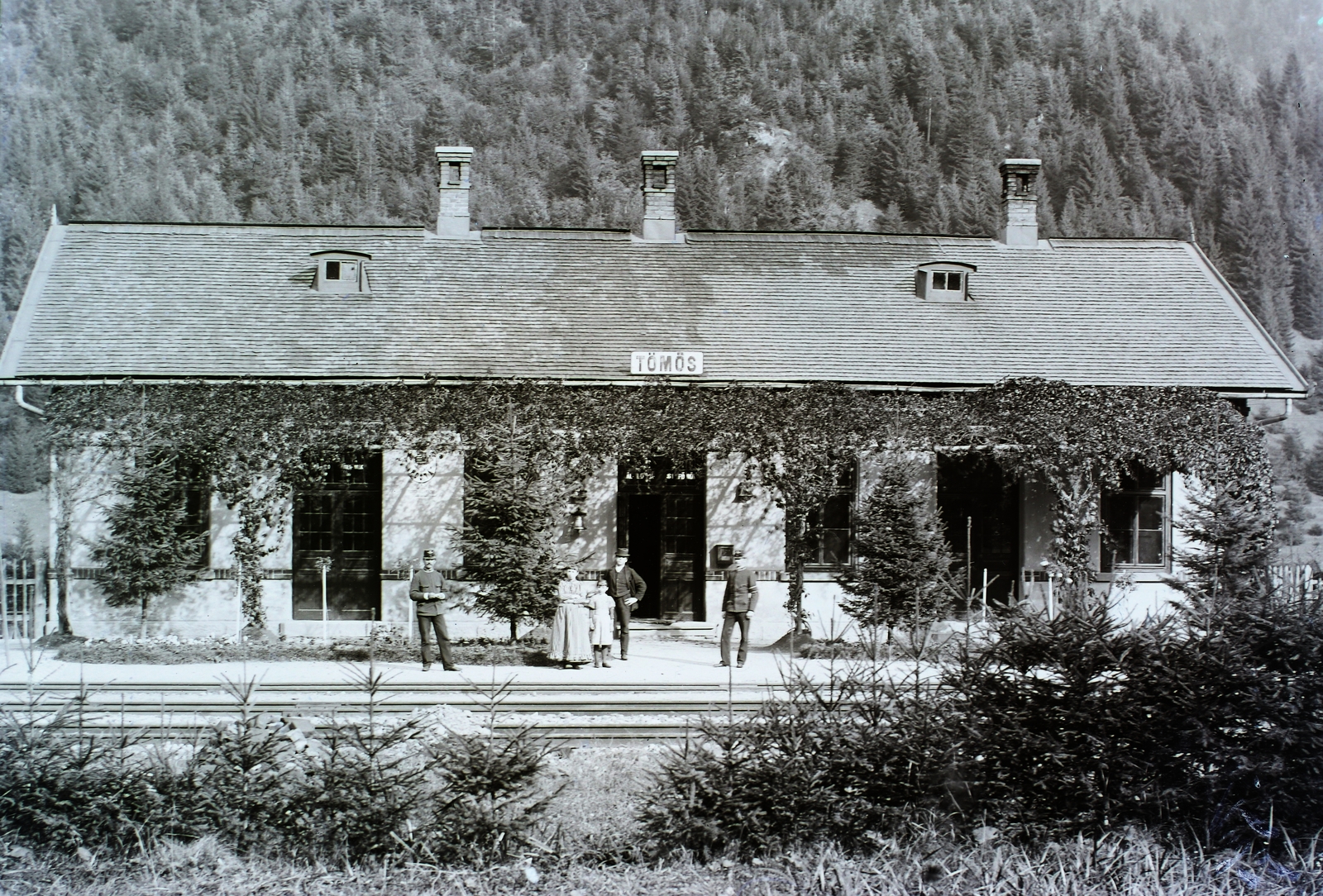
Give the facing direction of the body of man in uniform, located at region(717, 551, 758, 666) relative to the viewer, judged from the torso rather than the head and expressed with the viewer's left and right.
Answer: facing the viewer and to the left of the viewer

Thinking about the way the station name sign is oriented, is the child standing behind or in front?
in front

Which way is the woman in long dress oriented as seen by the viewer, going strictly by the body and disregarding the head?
toward the camera

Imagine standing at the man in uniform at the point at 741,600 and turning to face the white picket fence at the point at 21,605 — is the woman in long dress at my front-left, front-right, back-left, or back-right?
front-left

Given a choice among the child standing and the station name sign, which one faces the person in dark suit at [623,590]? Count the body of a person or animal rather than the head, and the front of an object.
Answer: the station name sign

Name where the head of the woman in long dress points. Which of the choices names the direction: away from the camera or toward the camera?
toward the camera

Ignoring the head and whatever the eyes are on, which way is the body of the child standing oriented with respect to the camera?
toward the camera

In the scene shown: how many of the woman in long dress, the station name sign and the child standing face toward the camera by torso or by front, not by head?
3

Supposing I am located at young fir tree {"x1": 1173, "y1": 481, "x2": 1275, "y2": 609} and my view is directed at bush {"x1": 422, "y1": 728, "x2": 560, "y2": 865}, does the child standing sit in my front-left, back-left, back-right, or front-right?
front-right

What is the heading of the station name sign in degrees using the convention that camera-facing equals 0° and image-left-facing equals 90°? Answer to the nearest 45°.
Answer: approximately 0°

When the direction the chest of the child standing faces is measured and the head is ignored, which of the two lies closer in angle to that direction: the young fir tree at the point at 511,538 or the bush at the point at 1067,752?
the bush

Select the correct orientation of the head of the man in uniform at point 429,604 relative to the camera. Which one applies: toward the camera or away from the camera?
toward the camera

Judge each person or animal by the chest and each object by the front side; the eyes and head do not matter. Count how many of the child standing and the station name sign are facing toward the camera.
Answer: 2
